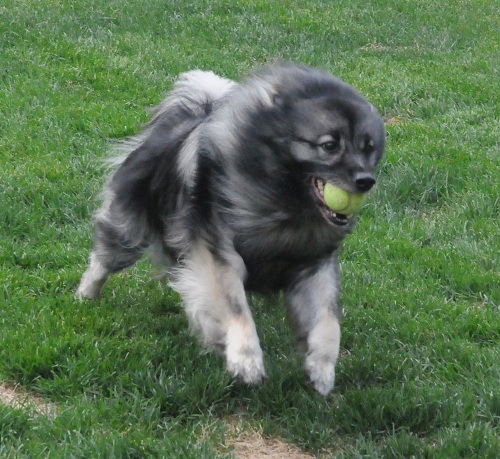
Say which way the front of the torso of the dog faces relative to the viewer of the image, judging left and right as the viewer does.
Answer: facing the viewer and to the right of the viewer
